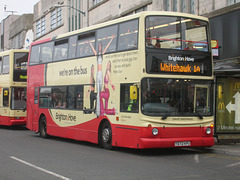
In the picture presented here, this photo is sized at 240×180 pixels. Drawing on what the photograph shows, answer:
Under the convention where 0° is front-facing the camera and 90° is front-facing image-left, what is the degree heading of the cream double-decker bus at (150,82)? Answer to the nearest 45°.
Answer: approximately 315°

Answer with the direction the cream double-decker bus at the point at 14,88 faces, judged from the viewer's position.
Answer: facing the viewer and to the right of the viewer
